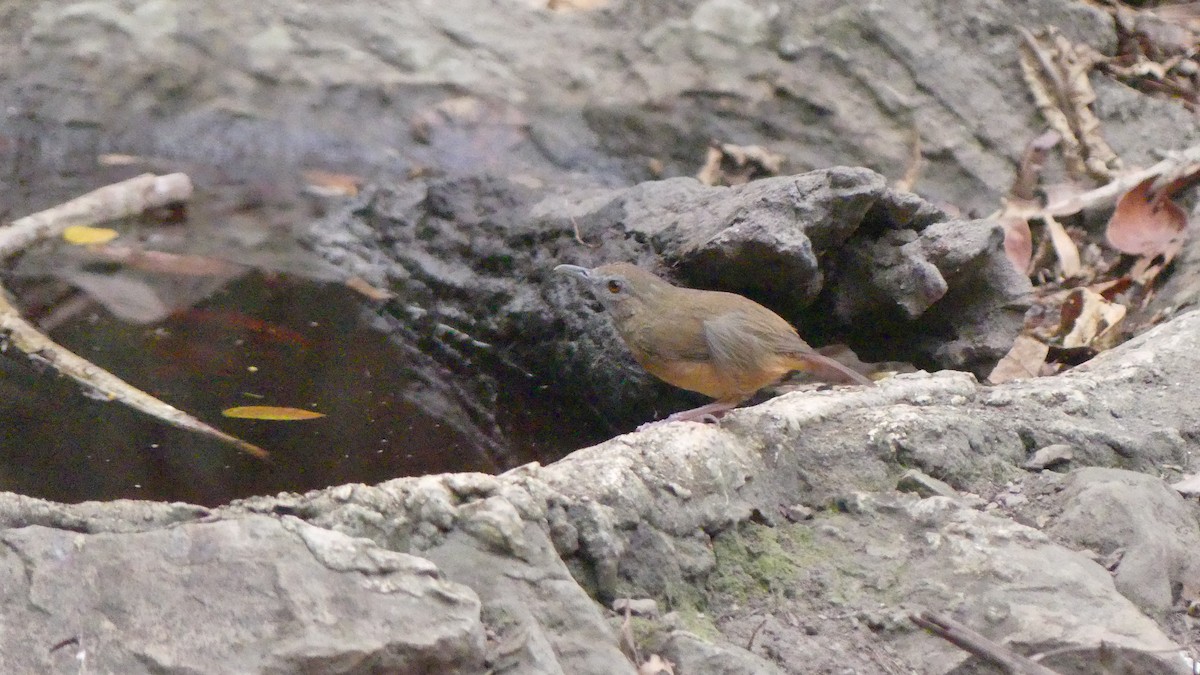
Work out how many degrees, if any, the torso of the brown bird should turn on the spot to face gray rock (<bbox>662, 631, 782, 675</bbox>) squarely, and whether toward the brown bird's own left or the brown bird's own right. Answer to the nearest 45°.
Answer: approximately 90° to the brown bird's own left

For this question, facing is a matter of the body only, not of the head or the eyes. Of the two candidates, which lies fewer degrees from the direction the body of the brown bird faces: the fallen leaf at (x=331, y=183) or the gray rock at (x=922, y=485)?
the fallen leaf

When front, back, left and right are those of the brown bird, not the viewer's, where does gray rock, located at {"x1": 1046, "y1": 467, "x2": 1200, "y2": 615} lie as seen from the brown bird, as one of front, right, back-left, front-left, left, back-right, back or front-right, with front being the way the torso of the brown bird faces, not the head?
back-left

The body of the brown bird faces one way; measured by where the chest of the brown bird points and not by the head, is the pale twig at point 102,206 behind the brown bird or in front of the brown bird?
in front

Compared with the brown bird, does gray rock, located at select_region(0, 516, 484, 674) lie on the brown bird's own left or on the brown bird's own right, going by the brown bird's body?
on the brown bird's own left

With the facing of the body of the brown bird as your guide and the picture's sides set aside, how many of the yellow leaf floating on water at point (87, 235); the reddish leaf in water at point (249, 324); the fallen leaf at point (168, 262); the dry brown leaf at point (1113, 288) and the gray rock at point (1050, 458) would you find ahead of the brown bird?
3

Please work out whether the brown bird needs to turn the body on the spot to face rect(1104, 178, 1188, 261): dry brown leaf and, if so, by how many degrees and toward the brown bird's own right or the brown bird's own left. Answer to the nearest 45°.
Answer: approximately 135° to the brown bird's own right

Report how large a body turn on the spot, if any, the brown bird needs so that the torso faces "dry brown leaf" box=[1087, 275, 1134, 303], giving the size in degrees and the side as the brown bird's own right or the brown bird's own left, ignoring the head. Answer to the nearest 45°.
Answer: approximately 135° to the brown bird's own right

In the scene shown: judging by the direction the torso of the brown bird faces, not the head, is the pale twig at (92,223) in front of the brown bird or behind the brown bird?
in front

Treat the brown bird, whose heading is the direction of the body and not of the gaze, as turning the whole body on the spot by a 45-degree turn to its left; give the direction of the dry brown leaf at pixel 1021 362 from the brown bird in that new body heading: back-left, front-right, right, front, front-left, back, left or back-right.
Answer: back

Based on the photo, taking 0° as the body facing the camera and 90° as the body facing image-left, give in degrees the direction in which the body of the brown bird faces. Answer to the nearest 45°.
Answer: approximately 90°

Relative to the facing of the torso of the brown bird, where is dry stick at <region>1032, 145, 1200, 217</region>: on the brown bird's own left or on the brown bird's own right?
on the brown bird's own right

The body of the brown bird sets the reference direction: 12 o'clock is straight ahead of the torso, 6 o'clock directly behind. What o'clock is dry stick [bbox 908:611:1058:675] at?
The dry stick is roughly at 8 o'clock from the brown bird.

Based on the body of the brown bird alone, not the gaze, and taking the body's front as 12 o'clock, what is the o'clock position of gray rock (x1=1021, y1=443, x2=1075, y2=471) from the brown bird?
The gray rock is roughly at 7 o'clock from the brown bird.

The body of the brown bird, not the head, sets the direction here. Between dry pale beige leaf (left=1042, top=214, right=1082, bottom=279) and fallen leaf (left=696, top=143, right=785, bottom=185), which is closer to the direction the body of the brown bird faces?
the fallen leaf

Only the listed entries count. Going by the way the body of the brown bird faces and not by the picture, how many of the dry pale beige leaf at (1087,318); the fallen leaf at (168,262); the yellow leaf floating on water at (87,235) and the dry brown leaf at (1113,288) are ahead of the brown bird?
2

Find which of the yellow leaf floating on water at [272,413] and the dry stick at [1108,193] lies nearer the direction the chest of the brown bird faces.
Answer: the yellow leaf floating on water

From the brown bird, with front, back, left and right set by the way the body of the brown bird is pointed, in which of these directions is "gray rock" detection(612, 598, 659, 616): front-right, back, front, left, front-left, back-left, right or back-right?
left

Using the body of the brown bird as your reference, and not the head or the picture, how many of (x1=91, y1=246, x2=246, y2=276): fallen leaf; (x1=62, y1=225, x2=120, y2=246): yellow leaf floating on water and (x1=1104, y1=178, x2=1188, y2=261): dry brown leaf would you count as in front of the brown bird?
2

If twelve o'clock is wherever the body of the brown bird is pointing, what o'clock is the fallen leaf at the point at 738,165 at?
The fallen leaf is roughly at 3 o'clock from the brown bird.

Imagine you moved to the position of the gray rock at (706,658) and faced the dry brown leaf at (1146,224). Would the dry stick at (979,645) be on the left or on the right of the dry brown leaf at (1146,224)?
right
